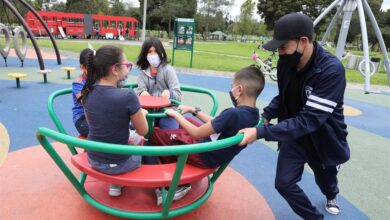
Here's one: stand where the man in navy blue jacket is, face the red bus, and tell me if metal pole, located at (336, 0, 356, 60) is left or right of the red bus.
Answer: right

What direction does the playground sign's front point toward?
toward the camera

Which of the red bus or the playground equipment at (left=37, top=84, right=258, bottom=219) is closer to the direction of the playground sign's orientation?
the playground equipment

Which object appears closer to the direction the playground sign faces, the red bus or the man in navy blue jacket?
the man in navy blue jacket

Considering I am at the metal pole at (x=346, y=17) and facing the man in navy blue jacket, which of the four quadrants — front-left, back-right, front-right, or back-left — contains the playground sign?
back-right

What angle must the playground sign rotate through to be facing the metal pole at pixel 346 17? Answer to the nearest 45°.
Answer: approximately 45° to its left

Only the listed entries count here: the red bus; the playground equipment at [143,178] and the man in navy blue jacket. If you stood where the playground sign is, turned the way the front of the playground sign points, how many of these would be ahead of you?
2

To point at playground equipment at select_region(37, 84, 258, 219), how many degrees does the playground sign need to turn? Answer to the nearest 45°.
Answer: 0° — it already faces it

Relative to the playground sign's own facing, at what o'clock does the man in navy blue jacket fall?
The man in navy blue jacket is roughly at 12 o'clock from the playground sign.

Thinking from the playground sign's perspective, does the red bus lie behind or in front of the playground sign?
behind
